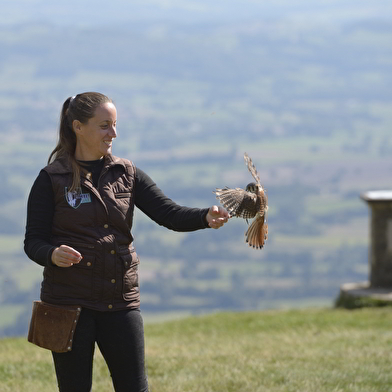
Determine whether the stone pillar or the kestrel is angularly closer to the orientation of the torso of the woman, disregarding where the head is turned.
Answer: the kestrel

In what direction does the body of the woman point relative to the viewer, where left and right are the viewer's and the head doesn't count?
facing the viewer and to the right of the viewer

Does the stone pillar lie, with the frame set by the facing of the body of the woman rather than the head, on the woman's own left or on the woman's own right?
on the woman's own left

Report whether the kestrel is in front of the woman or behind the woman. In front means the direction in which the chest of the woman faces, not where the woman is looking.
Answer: in front
